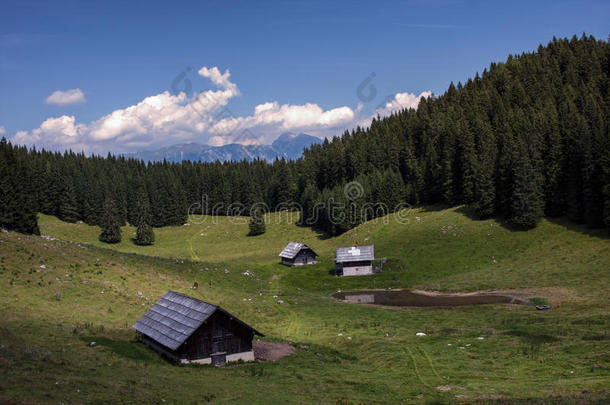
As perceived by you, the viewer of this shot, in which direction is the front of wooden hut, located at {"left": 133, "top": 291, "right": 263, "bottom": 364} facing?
facing the viewer and to the right of the viewer
